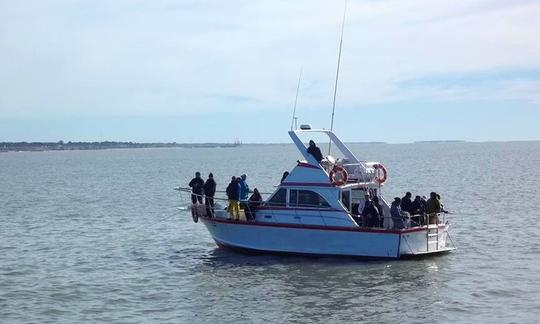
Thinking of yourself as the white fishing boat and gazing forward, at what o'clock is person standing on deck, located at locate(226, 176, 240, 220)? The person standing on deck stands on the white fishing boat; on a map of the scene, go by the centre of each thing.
The person standing on deck is roughly at 11 o'clock from the white fishing boat.

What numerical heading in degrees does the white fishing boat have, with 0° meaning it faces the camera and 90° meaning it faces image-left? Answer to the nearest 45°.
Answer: approximately 135°
